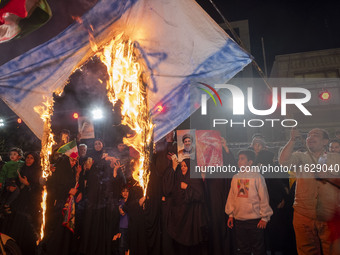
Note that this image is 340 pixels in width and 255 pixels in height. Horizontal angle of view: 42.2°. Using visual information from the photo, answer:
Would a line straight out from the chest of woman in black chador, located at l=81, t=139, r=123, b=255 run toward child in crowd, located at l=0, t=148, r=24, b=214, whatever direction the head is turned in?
no

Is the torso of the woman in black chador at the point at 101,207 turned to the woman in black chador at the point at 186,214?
no

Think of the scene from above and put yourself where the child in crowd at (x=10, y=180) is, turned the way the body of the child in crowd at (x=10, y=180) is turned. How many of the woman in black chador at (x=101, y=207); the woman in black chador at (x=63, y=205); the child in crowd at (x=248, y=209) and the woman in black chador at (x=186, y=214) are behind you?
0

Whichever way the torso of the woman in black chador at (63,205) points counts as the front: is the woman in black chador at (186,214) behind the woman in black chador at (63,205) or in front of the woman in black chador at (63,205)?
in front

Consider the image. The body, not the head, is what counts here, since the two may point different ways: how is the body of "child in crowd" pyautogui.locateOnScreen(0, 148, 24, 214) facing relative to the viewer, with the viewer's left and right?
facing the viewer and to the right of the viewer

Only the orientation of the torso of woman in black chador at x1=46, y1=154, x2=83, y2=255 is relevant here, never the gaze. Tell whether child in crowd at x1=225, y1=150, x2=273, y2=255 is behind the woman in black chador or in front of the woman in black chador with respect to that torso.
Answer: in front

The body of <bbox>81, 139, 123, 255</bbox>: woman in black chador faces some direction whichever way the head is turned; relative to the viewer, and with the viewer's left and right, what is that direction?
facing the viewer

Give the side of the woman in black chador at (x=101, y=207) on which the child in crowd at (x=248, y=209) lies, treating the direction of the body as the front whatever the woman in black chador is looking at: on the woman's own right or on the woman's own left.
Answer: on the woman's own left
